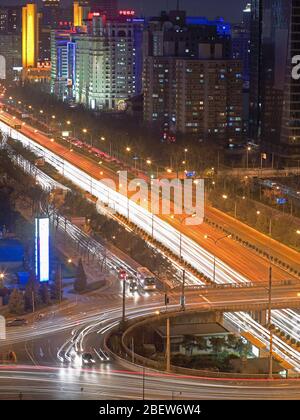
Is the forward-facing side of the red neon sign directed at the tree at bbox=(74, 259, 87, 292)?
yes

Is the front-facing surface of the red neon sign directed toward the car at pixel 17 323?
yes

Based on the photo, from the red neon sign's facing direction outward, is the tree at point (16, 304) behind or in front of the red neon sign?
in front

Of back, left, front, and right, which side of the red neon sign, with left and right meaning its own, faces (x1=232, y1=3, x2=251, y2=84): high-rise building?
left

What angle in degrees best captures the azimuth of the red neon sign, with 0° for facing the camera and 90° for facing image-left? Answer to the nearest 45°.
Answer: approximately 0°

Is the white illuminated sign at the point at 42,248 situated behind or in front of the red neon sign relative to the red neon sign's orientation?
in front

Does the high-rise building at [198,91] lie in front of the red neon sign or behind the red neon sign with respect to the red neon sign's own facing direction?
in front
